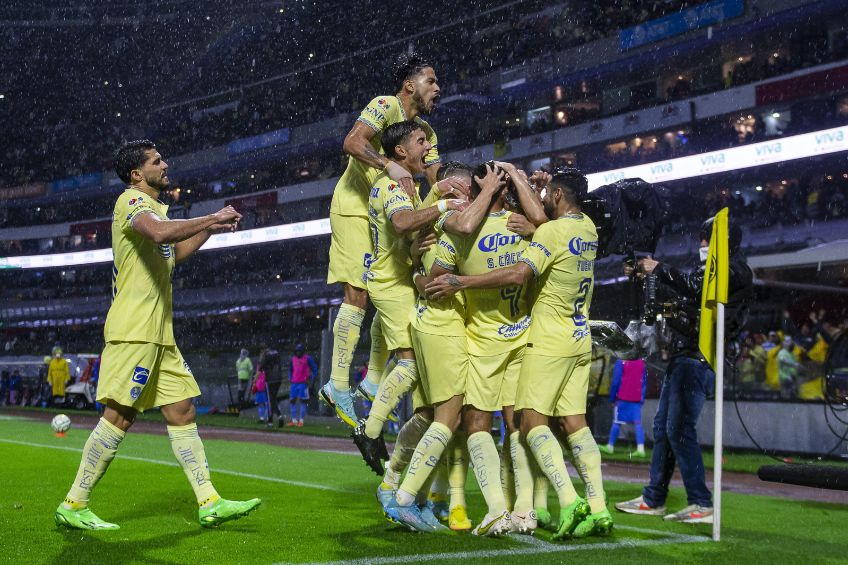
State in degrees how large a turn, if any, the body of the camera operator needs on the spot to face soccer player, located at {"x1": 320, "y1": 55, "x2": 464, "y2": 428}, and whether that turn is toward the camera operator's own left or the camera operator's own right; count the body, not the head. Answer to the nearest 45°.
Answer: approximately 45° to the camera operator's own left

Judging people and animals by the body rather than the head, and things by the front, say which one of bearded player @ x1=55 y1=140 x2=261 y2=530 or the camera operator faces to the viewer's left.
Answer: the camera operator

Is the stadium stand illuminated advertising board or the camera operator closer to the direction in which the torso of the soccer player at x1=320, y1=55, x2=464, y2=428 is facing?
the camera operator

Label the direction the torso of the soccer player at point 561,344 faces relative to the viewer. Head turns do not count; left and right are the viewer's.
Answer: facing away from the viewer and to the left of the viewer

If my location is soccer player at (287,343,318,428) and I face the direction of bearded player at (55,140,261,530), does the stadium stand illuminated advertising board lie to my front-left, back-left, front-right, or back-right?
back-left

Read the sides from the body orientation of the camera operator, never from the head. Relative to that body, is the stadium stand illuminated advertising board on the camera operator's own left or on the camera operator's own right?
on the camera operator's own right

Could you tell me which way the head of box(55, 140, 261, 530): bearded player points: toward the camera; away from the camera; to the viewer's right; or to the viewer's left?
to the viewer's right
